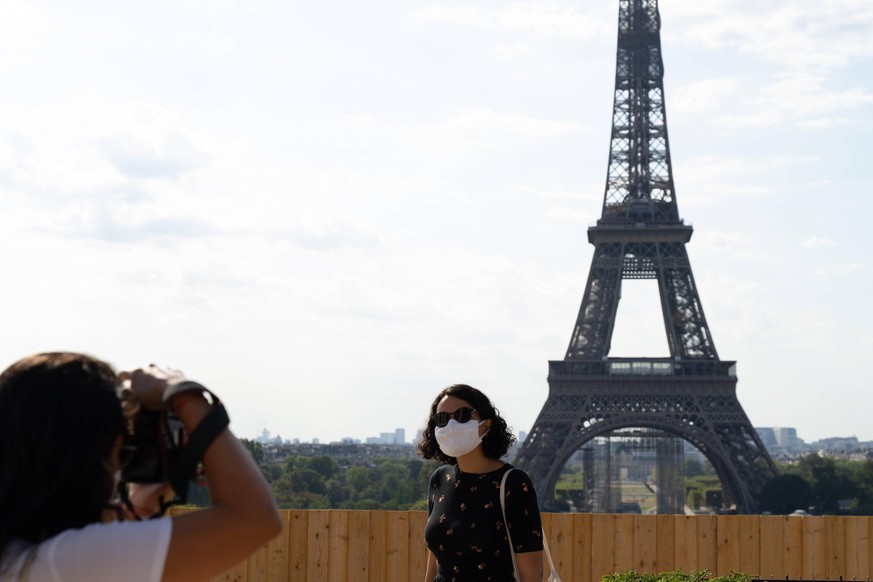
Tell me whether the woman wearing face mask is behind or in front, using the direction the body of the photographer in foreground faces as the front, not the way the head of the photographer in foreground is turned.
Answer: in front

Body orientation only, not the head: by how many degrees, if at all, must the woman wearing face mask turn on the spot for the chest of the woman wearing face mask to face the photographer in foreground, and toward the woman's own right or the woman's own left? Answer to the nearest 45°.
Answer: approximately 45° to the woman's own left

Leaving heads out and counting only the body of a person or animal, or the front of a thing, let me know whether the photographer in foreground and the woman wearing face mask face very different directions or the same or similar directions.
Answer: very different directions

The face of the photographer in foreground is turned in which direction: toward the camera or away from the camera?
away from the camera

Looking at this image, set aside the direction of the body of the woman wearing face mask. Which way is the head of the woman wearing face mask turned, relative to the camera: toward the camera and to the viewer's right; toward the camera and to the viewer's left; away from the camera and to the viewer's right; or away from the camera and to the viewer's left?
toward the camera and to the viewer's left

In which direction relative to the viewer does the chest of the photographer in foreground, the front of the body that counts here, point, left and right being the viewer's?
facing away from the viewer and to the right of the viewer
